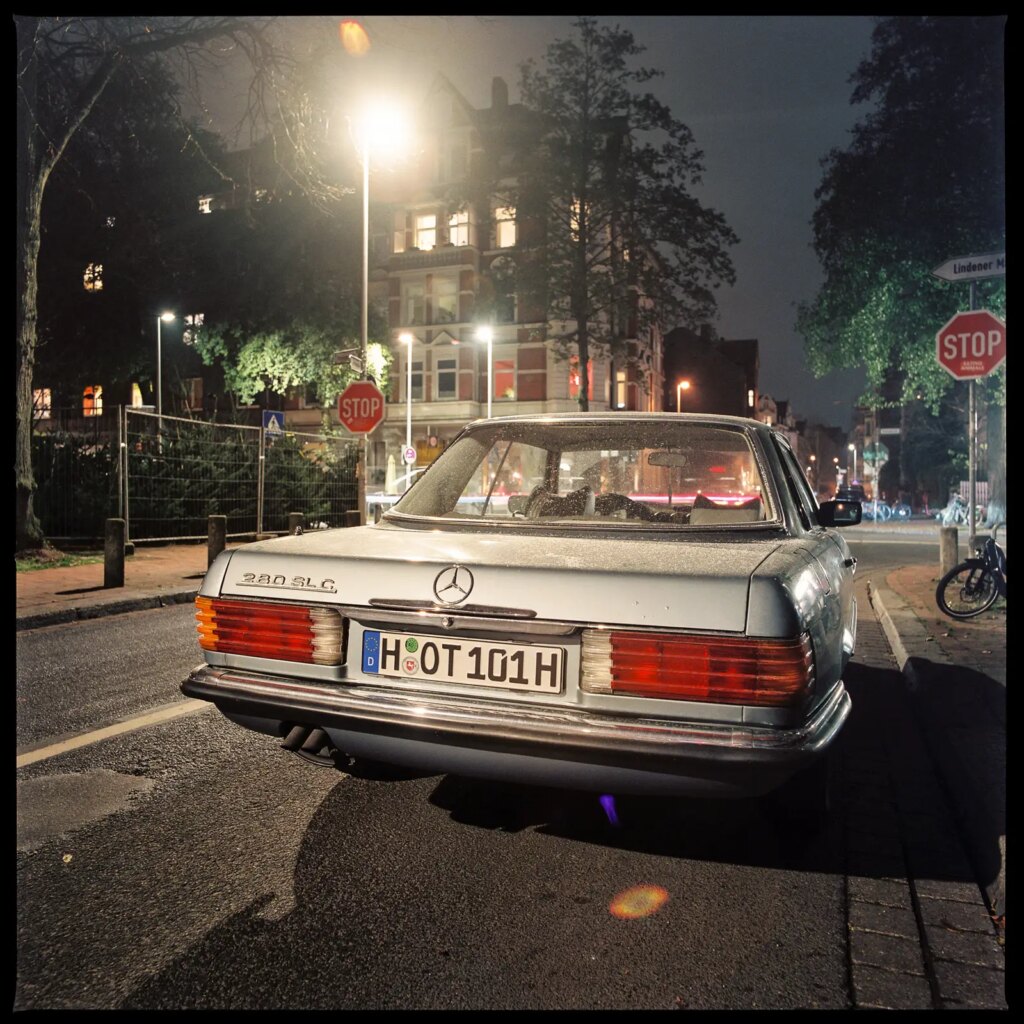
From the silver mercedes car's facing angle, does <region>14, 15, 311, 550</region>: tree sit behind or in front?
in front

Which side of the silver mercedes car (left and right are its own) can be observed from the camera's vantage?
back

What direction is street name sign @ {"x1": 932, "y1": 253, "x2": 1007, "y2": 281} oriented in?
toward the camera

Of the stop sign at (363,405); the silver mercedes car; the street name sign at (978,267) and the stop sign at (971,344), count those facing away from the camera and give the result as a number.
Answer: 1

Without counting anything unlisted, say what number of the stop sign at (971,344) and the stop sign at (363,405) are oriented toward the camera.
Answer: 2

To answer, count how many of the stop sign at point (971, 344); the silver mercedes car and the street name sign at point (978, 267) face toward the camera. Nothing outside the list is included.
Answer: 2

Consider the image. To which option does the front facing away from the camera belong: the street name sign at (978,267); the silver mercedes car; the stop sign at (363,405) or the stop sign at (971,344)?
the silver mercedes car

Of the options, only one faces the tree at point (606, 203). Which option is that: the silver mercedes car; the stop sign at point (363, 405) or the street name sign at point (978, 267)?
the silver mercedes car

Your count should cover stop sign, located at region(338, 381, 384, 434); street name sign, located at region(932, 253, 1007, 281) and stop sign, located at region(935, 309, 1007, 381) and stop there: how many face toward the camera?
3

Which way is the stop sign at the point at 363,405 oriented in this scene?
toward the camera

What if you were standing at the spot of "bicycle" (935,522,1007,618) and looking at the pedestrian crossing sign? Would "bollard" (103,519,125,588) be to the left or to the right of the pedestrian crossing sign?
left
